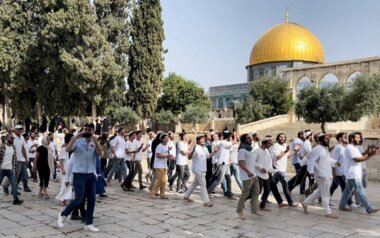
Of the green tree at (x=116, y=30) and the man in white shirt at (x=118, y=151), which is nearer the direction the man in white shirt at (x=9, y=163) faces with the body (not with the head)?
the man in white shirt

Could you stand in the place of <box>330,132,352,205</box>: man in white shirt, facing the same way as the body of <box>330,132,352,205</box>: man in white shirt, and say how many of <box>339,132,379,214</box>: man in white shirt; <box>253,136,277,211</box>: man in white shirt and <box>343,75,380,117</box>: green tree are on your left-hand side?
1

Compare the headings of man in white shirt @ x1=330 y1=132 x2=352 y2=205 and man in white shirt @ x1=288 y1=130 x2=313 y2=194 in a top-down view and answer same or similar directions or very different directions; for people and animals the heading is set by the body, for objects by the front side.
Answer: same or similar directions
